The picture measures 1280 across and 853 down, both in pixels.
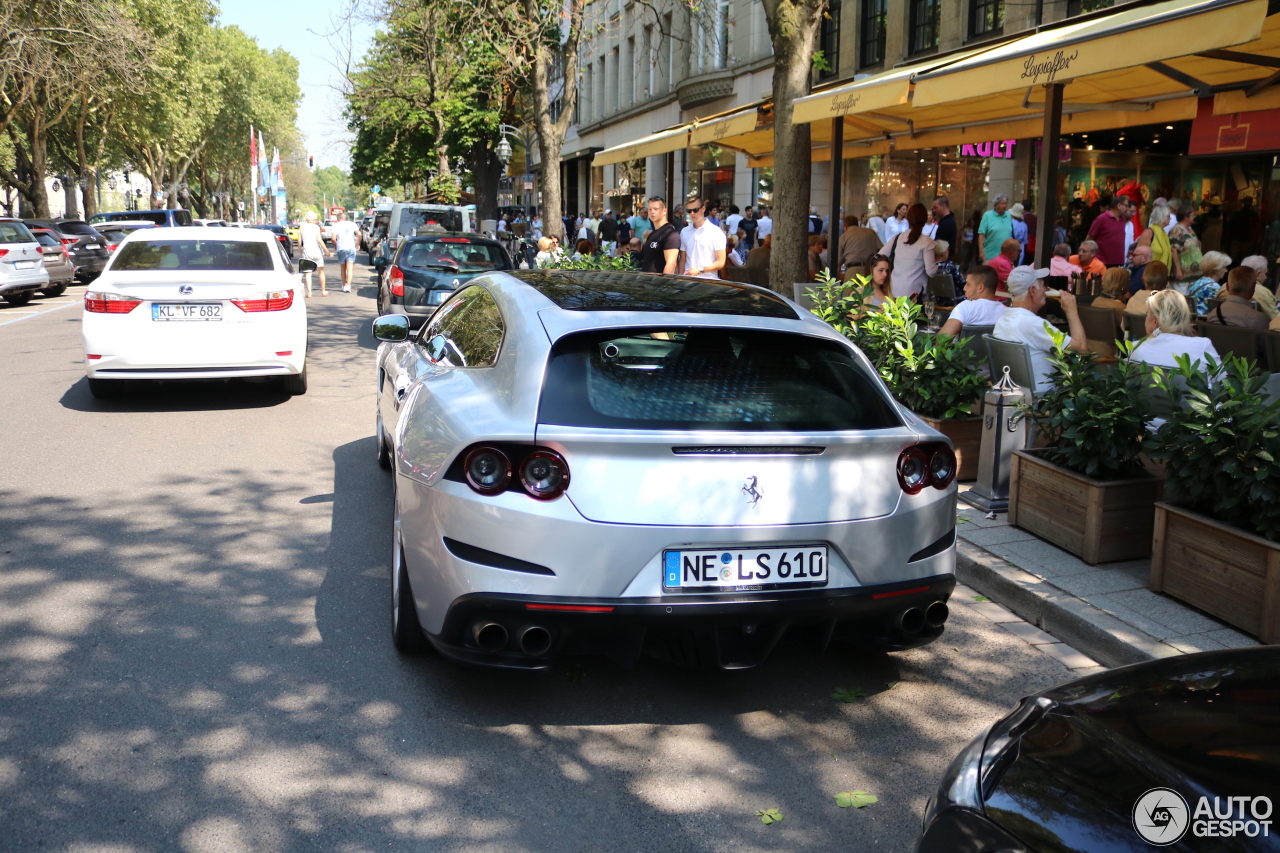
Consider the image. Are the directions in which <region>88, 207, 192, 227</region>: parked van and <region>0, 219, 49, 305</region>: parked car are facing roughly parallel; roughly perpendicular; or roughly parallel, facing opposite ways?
roughly parallel

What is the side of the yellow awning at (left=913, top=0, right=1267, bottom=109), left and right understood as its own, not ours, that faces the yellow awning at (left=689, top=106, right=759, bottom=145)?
right

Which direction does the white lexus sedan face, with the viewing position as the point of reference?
facing away from the viewer

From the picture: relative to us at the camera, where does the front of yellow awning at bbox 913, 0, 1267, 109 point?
facing the viewer and to the left of the viewer

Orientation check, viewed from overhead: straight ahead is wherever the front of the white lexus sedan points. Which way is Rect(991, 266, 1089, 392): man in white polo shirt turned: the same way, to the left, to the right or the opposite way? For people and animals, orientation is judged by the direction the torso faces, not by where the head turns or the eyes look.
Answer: to the right

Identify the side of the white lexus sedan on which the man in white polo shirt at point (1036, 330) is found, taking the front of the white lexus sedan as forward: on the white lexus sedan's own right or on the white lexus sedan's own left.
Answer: on the white lexus sedan's own right

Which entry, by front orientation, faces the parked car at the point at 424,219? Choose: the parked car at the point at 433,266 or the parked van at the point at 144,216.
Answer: the parked car at the point at 433,266

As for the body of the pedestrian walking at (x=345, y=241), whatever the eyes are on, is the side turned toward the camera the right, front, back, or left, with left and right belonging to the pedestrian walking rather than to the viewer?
back

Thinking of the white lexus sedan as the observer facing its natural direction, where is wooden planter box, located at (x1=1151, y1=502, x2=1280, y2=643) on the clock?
The wooden planter box is roughly at 5 o'clock from the white lexus sedan.

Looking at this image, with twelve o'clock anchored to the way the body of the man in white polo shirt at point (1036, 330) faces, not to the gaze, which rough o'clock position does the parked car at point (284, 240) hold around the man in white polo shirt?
The parked car is roughly at 9 o'clock from the man in white polo shirt.

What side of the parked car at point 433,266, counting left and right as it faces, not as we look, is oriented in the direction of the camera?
back

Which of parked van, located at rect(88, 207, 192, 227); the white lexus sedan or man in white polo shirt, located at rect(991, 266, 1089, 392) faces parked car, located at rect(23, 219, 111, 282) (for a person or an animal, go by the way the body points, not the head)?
the white lexus sedan

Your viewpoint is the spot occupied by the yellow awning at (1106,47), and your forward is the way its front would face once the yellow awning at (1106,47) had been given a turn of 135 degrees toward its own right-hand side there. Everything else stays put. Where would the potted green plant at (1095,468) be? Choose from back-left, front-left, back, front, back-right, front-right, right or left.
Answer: back

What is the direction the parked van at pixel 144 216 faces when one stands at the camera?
facing away from the viewer and to the left of the viewer

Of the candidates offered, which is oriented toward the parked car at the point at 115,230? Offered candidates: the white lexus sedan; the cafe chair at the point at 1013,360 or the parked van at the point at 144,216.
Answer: the white lexus sedan

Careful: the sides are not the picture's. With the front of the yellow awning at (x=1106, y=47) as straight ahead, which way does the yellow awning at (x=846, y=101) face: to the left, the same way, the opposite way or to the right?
the same way

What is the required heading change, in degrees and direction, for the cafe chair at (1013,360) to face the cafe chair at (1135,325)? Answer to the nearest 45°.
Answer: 0° — it already faces it

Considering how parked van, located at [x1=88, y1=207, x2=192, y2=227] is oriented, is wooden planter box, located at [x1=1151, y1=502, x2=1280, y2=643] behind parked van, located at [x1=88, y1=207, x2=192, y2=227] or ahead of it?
behind

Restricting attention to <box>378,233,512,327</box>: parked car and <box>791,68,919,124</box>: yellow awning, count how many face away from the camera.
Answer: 1

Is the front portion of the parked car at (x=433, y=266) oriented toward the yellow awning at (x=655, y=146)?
no

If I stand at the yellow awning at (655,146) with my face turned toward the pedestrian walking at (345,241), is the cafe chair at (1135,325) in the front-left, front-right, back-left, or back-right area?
back-left

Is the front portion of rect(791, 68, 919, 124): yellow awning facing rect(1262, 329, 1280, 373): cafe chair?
no
